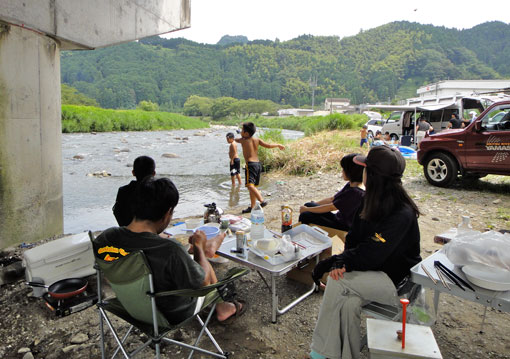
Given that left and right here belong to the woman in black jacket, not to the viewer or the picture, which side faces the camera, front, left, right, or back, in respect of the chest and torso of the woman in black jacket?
left

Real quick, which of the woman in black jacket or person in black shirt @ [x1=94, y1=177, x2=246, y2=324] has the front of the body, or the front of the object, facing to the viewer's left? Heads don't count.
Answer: the woman in black jacket

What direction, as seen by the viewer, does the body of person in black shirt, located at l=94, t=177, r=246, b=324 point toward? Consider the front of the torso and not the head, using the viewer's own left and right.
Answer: facing away from the viewer and to the right of the viewer

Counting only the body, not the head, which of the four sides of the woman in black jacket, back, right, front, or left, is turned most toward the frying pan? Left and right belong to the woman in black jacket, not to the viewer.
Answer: front

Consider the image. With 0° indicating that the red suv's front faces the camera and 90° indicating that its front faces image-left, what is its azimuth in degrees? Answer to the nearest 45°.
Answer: approximately 90°

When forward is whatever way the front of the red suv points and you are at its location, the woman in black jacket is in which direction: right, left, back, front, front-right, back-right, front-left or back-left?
left

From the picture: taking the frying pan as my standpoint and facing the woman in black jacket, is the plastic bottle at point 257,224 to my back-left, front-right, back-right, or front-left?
front-left

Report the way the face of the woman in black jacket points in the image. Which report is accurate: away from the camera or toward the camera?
away from the camera

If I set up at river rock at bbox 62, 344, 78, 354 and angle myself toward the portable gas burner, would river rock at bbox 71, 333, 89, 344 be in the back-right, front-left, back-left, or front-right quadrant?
front-right

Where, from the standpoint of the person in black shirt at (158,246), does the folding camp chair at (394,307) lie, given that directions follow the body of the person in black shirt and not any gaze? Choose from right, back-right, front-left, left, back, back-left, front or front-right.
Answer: front-right

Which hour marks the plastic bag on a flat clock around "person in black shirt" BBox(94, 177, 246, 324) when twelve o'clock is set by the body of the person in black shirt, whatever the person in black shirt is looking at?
The plastic bag is roughly at 2 o'clock from the person in black shirt.
